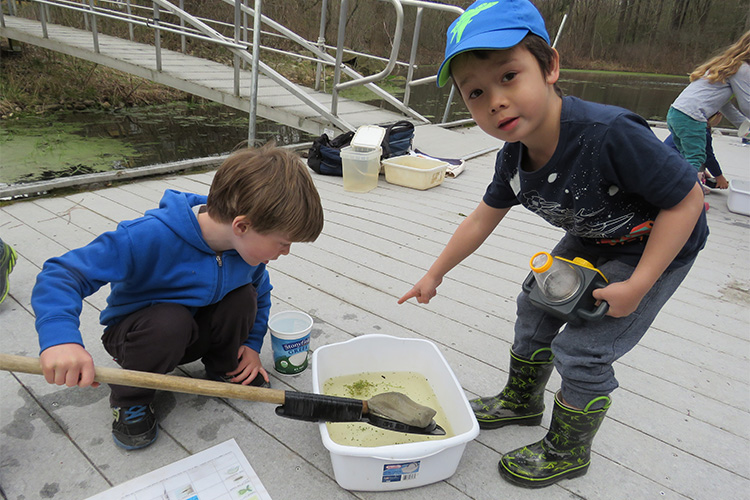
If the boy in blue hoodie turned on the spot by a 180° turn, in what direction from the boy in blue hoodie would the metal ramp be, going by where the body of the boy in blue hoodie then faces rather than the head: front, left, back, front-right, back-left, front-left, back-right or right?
front-right

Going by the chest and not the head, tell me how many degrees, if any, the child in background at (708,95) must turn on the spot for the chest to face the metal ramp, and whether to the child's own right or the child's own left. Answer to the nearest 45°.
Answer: approximately 180°

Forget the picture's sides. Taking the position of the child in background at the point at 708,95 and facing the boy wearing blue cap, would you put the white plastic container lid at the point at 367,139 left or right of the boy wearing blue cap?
right

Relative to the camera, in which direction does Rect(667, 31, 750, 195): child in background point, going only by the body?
to the viewer's right

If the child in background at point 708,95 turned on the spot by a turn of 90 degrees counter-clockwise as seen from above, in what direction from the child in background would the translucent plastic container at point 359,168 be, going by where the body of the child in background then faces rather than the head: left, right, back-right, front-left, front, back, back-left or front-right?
back-left

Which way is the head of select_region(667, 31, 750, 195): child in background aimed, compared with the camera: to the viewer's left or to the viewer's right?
to the viewer's right

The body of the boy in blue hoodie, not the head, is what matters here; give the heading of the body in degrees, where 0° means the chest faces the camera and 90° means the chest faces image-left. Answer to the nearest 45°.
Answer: approximately 315°

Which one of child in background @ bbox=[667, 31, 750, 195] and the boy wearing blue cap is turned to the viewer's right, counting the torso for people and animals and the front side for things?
the child in background

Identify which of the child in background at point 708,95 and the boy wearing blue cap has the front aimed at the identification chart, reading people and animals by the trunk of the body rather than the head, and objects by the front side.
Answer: the boy wearing blue cap

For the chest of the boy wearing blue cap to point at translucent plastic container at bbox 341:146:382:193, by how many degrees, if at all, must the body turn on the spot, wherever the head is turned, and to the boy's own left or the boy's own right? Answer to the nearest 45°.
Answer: approximately 90° to the boy's own right

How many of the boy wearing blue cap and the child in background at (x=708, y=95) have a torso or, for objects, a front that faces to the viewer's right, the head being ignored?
1
